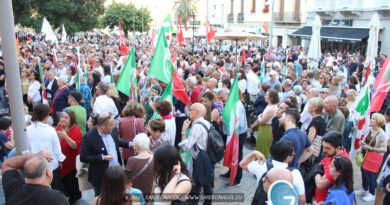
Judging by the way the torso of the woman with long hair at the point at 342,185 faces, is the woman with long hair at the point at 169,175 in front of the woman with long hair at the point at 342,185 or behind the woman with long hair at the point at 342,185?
in front

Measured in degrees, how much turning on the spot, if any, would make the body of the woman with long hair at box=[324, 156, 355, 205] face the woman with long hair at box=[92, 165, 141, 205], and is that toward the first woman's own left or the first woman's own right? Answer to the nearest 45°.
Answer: approximately 45° to the first woman's own left

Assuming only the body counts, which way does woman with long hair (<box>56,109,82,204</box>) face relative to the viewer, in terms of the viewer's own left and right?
facing the viewer and to the left of the viewer

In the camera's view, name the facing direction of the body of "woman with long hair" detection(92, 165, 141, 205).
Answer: away from the camera

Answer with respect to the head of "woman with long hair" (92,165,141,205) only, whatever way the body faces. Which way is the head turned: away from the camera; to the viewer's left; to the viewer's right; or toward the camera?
away from the camera

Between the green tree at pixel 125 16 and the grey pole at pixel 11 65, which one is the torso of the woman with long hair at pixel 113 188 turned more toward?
the green tree

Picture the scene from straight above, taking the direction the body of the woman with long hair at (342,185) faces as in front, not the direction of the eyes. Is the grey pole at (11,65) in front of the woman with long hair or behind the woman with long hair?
in front

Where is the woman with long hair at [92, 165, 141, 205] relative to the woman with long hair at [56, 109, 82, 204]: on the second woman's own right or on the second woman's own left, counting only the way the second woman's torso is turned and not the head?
on the second woman's own left
